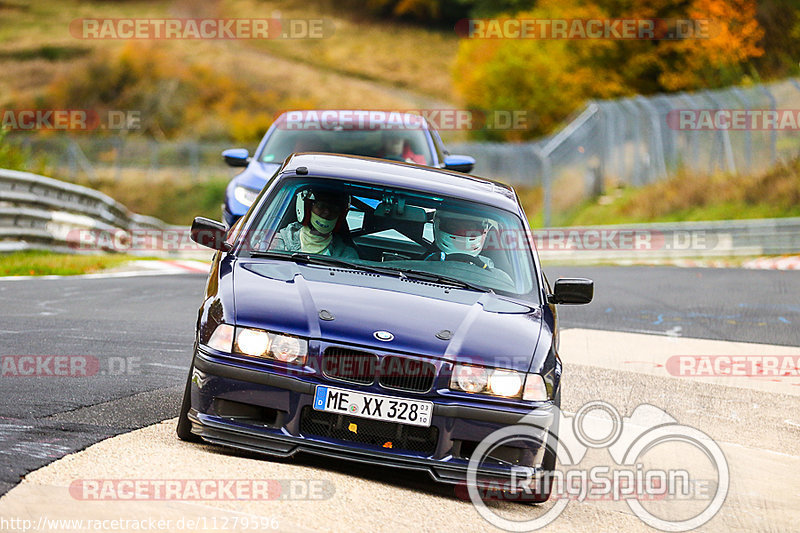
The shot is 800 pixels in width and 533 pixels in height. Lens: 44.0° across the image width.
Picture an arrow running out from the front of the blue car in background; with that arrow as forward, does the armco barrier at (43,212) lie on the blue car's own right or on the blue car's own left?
on the blue car's own right

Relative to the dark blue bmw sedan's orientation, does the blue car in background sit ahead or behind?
behind

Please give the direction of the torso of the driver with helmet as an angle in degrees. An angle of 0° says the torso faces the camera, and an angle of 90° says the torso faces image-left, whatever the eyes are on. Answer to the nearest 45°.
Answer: approximately 0°

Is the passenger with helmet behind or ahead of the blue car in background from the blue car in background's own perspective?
ahead

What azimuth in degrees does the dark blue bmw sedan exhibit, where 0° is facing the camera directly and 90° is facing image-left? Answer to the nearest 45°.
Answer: approximately 0°

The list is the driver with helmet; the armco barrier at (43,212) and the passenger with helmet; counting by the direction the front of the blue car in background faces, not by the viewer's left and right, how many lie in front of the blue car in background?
2

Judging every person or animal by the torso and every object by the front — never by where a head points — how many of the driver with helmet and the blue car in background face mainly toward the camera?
2
